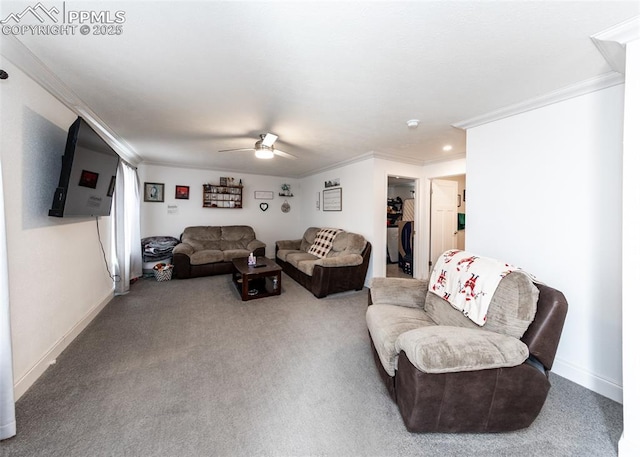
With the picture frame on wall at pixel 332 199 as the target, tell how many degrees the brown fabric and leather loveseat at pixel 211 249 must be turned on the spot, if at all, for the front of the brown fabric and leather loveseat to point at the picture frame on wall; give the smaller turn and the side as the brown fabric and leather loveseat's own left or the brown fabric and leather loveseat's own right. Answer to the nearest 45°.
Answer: approximately 45° to the brown fabric and leather loveseat's own left

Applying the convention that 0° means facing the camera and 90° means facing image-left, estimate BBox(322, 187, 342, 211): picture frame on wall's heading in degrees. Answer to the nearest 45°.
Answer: approximately 45°

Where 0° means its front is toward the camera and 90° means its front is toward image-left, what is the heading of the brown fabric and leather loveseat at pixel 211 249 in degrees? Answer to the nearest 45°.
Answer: approximately 315°

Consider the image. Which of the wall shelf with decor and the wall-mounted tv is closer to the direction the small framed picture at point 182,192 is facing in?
the wall-mounted tv

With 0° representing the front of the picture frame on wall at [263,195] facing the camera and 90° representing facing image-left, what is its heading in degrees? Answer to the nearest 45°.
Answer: approximately 0°

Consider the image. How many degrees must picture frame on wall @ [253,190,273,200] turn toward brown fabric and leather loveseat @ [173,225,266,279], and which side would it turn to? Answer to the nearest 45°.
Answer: approximately 45° to its right

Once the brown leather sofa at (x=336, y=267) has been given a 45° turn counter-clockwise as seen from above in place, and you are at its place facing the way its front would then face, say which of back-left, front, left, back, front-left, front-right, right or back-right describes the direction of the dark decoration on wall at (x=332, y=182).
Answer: back

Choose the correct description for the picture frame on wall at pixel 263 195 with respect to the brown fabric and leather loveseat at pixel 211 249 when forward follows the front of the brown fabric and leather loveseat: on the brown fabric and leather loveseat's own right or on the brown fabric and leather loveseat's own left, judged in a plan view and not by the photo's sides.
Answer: on the brown fabric and leather loveseat's own left

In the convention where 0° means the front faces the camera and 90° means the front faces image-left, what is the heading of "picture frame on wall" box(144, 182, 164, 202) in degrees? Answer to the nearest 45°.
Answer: approximately 0°
